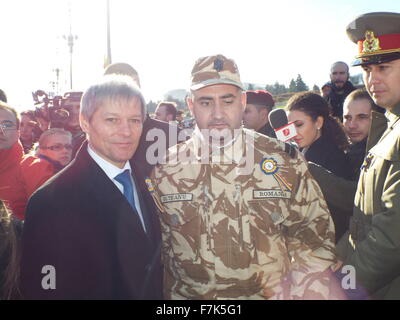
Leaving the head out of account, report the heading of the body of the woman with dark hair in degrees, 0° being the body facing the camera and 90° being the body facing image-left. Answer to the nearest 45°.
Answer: approximately 90°

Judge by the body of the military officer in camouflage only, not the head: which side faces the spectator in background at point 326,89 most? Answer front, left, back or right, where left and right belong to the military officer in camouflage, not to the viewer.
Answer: back

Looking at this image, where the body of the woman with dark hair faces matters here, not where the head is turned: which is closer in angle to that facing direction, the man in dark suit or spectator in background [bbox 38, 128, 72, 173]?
the spectator in background

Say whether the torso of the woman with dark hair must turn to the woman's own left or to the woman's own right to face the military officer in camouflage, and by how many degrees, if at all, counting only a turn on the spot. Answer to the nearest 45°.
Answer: approximately 90° to the woman's own left

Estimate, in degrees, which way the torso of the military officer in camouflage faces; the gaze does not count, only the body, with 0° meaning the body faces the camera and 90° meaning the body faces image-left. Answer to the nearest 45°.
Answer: approximately 0°
